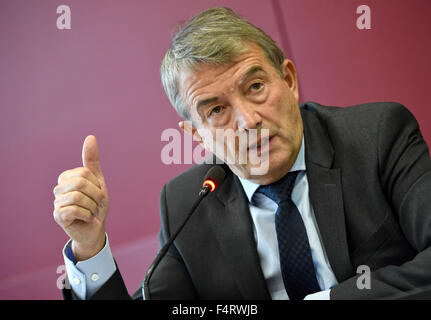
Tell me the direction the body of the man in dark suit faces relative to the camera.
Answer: toward the camera
